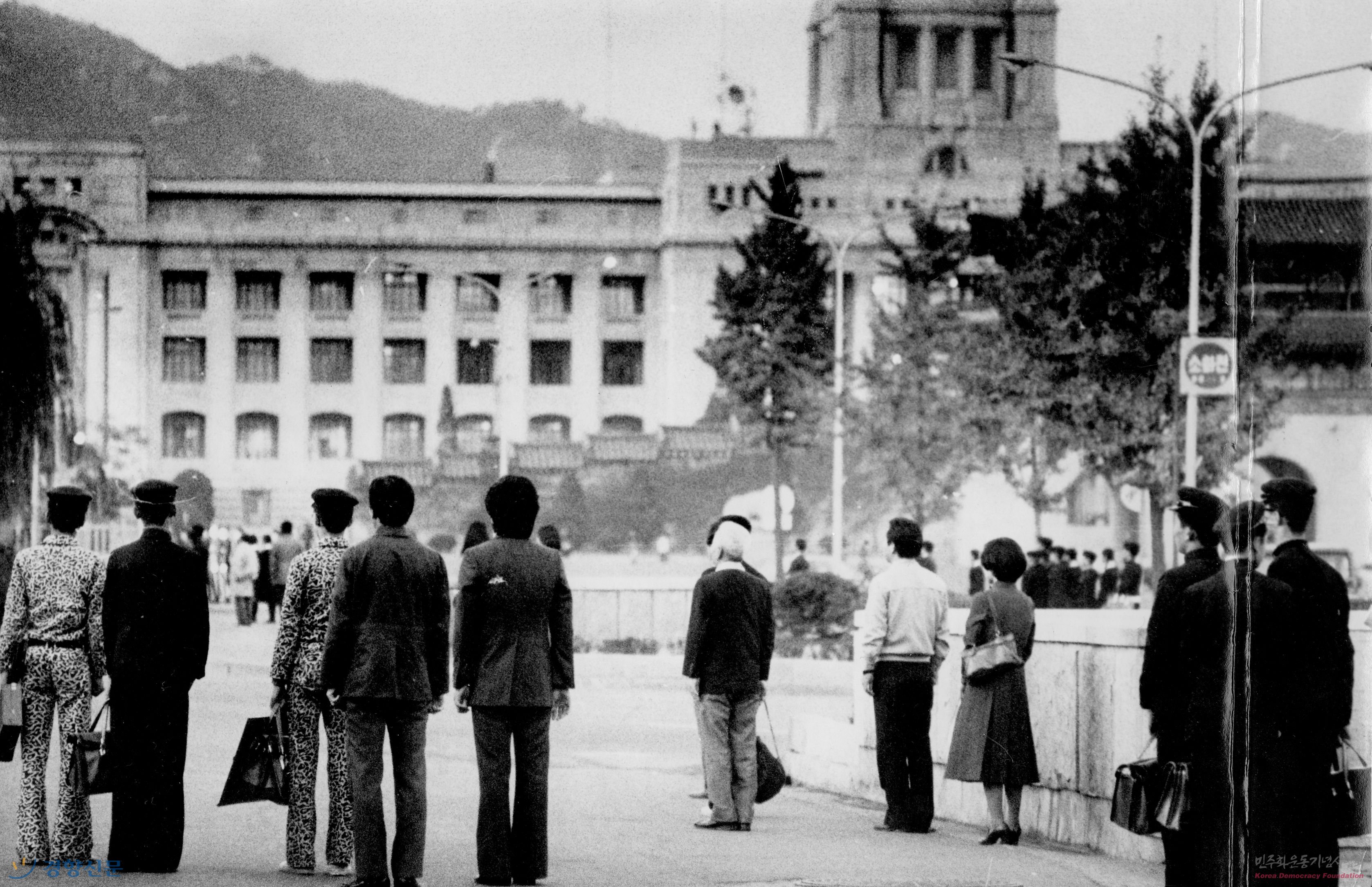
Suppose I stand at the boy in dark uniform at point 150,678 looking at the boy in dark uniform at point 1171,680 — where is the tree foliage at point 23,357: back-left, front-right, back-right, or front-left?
back-left

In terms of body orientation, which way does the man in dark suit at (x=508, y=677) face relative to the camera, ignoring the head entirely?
away from the camera

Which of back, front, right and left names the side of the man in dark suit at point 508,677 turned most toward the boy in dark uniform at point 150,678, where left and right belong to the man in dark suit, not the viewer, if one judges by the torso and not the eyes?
left

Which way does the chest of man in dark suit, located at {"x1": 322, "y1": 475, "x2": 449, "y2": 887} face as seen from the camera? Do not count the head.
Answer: away from the camera

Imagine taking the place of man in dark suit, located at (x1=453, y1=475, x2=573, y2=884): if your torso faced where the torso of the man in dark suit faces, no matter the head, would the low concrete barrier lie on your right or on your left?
on your right

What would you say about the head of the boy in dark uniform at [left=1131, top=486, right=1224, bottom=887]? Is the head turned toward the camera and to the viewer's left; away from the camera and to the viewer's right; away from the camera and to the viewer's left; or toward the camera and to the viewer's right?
away from the camera and to the viewer's left

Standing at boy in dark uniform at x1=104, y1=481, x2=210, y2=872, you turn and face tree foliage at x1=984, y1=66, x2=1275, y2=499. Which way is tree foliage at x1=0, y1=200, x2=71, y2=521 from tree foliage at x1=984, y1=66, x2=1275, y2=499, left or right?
left

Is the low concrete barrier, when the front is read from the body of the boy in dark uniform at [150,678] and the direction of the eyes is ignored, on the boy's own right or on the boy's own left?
on the boy's own right

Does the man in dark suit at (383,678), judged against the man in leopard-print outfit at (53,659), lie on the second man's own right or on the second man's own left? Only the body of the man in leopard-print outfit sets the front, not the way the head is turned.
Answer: on the second man's own right

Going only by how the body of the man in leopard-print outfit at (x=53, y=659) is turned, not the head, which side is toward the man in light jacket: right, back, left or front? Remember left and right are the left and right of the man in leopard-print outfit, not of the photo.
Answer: right

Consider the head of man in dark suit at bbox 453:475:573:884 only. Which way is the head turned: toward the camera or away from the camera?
away from the camera

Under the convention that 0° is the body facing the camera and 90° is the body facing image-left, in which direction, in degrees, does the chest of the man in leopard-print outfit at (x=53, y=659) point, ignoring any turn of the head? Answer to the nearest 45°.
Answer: approximately 180°

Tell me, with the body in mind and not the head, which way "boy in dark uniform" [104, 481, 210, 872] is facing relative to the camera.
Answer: away from the camera

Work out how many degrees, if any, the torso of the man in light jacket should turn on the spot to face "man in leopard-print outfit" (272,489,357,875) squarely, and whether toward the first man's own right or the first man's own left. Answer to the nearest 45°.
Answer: approximately 135° to the first man's own left
